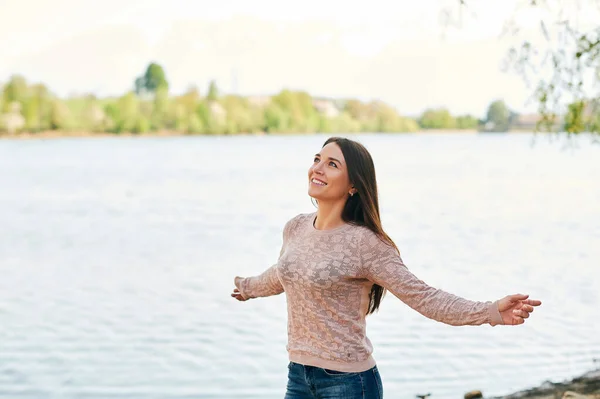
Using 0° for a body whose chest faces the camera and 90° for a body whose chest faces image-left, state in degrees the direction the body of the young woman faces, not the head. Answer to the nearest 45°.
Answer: approximately 45°
